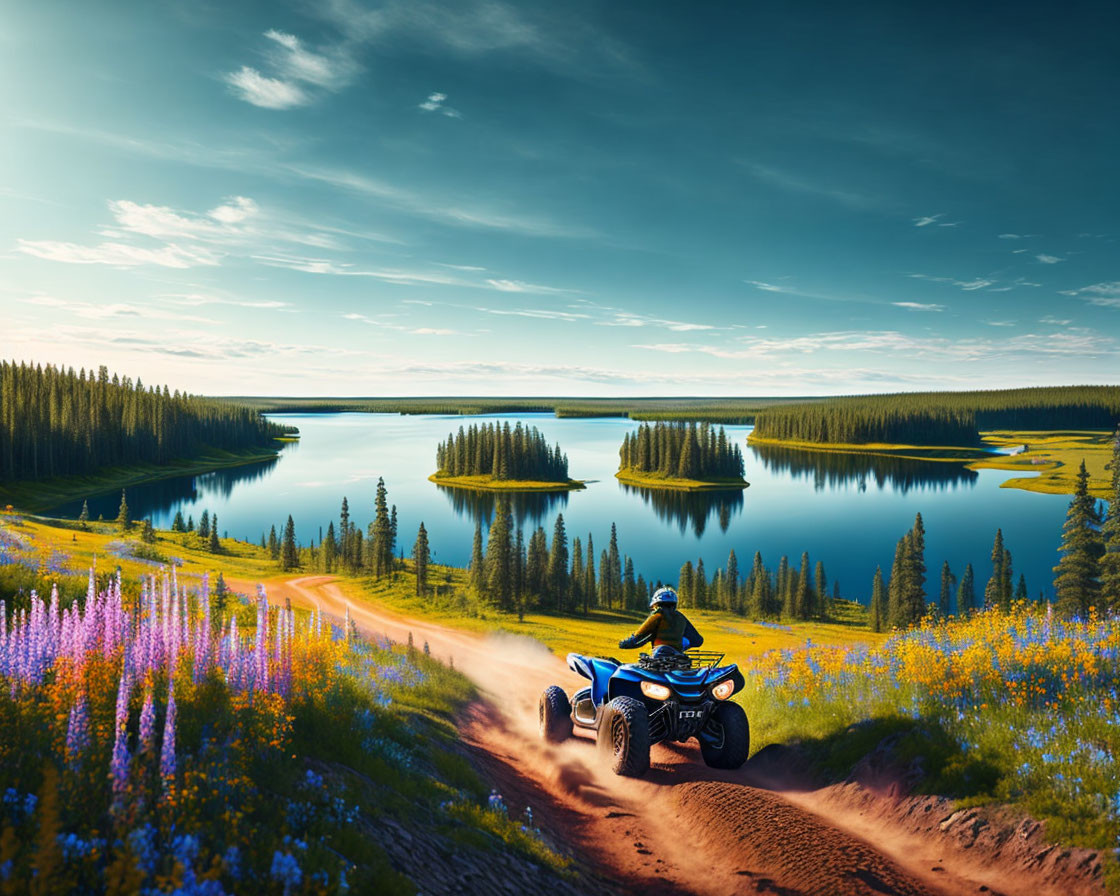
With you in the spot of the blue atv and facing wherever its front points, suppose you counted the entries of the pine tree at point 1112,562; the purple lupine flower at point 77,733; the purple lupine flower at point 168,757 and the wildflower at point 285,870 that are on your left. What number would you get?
1

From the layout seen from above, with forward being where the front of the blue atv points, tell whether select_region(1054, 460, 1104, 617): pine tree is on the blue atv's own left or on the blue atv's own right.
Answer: on the blue atv's own left

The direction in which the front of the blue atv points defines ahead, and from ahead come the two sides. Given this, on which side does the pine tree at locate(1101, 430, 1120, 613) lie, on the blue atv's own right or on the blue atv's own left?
on the blue atv's own left

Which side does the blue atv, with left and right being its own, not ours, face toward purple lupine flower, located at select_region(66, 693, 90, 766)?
right

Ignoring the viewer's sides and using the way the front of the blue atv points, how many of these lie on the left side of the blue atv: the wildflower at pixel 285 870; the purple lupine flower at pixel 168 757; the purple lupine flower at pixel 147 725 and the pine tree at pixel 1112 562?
1

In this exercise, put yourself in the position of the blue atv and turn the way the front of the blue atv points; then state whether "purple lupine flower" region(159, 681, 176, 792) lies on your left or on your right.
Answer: on your right

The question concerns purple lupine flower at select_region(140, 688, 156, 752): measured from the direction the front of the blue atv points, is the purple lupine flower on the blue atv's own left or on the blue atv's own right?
on the blue atv's own right
